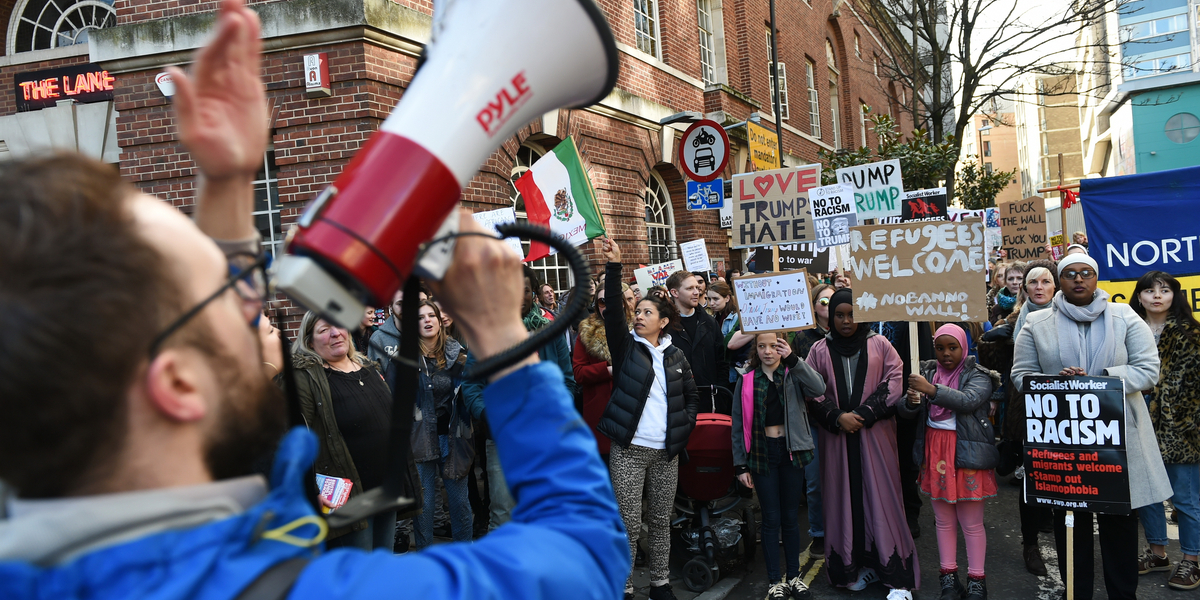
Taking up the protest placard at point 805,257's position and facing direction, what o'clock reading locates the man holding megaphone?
The man holding megaphone is roughly at 12 o'clock from the protest placard.

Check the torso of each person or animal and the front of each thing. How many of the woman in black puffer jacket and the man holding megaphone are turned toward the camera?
1

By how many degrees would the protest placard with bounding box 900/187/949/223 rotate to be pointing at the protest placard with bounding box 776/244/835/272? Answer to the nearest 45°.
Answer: approximately 45° to its right

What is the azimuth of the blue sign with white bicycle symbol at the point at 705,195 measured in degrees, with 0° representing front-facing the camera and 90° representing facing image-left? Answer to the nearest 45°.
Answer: approximately 0°

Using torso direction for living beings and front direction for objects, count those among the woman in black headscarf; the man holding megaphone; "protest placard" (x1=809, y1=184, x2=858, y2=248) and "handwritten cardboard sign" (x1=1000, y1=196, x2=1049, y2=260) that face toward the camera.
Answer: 3

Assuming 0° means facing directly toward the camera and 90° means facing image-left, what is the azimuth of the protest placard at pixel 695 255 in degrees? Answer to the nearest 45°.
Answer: approximately 0°

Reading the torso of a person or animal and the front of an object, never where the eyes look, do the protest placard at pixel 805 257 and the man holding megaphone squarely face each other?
yes

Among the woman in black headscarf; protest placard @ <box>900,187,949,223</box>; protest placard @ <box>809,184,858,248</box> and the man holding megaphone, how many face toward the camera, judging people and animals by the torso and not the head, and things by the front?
3

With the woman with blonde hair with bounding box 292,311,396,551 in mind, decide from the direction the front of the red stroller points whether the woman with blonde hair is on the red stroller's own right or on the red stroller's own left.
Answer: on the red stroller's own right

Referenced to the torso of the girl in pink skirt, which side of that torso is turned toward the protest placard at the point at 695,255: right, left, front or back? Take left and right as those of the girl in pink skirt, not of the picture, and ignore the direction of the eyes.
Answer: right

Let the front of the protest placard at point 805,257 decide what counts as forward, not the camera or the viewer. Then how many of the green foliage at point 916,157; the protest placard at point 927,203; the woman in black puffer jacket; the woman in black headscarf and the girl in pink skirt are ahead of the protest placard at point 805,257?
3

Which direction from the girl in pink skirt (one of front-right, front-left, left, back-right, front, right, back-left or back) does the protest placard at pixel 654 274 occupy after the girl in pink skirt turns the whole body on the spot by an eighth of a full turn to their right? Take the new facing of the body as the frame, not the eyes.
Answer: front-right
